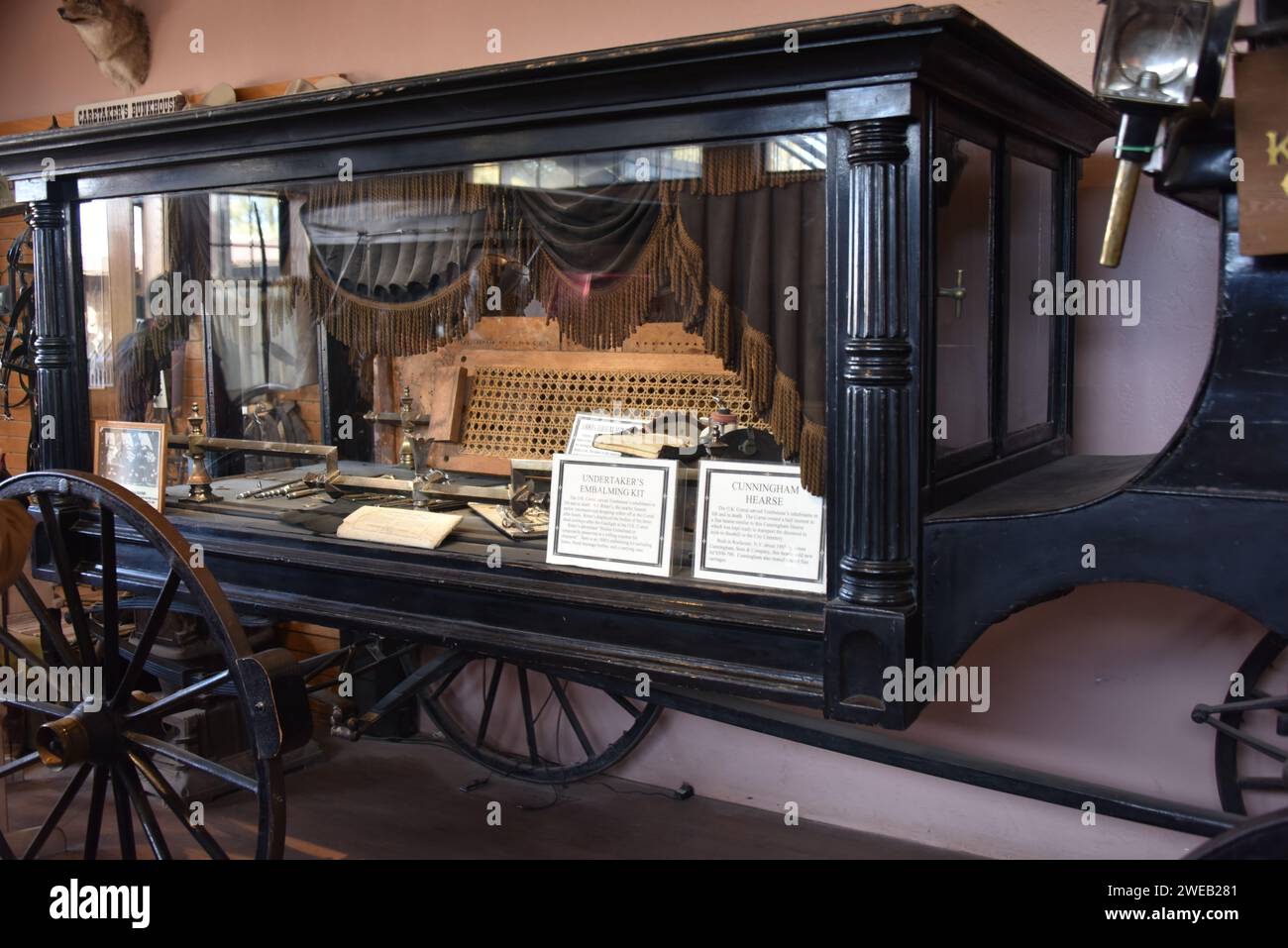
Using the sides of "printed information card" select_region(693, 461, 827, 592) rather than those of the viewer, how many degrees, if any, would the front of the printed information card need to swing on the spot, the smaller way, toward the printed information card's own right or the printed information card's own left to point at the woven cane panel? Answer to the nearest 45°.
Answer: approximately 135° to the printed information card's own right

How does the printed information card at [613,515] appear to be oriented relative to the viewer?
toward the camera

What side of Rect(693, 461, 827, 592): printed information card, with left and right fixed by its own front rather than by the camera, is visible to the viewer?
front

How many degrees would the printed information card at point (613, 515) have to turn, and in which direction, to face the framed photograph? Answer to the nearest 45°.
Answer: approximately 135° to its right

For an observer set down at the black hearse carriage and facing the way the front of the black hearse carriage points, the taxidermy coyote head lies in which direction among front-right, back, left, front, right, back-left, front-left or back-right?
back

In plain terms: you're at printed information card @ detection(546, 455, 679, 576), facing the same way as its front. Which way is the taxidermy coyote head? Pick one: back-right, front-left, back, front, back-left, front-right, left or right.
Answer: back-right

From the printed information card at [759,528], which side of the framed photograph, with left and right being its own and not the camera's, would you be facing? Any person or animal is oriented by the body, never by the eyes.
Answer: left

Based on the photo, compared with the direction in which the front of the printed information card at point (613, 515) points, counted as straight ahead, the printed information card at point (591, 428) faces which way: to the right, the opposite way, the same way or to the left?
the same way

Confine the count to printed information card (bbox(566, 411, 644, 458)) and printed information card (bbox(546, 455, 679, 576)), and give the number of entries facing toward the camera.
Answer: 2

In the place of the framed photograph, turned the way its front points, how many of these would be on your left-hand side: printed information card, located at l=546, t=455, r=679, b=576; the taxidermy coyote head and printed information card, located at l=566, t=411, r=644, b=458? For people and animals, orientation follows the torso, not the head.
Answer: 2

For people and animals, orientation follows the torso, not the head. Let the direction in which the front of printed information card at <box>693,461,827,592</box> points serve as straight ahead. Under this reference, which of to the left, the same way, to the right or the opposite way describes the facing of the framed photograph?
the same way

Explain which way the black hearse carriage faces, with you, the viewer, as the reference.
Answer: facing the viewer and to the right of the viewer

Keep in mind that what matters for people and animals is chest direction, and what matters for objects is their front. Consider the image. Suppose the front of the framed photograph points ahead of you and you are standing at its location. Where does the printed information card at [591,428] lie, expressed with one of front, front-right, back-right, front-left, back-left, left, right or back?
left

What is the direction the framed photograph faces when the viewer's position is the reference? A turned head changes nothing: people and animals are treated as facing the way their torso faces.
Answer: facing the viewer and to the left of the viewer

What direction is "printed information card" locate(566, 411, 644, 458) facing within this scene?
toward the camera

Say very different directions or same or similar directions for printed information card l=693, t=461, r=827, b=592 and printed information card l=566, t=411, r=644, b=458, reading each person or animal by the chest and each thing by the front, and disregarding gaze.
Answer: same or similar directions

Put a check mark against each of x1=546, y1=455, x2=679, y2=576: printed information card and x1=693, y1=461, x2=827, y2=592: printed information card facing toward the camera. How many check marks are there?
2
